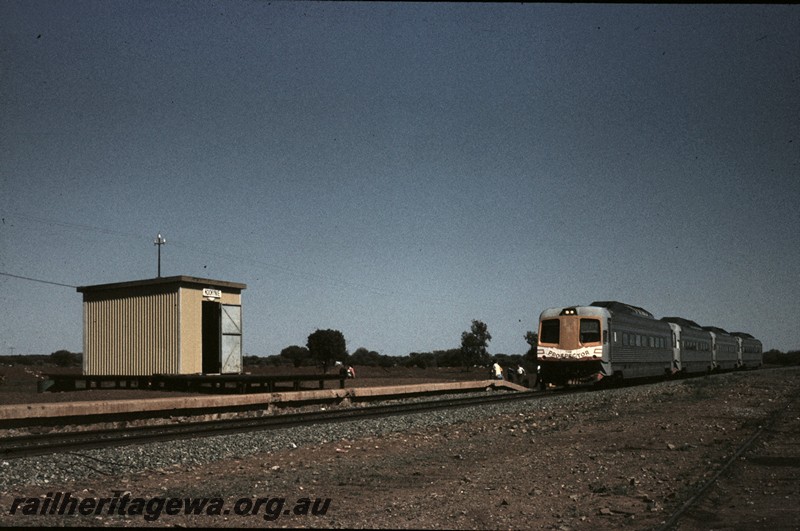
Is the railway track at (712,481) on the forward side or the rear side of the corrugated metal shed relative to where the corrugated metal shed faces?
on the forward side

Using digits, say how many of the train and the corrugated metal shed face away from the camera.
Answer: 0

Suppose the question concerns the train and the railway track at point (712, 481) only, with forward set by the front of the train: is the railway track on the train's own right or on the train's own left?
on the train's own left

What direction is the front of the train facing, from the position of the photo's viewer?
facing the viewer and to the left of the viewer

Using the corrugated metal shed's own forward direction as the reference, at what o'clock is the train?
The train is roughly at 11 o'clock from the corrugated metal shed.

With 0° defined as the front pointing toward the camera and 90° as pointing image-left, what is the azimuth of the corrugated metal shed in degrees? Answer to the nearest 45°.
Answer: approximately 315°
